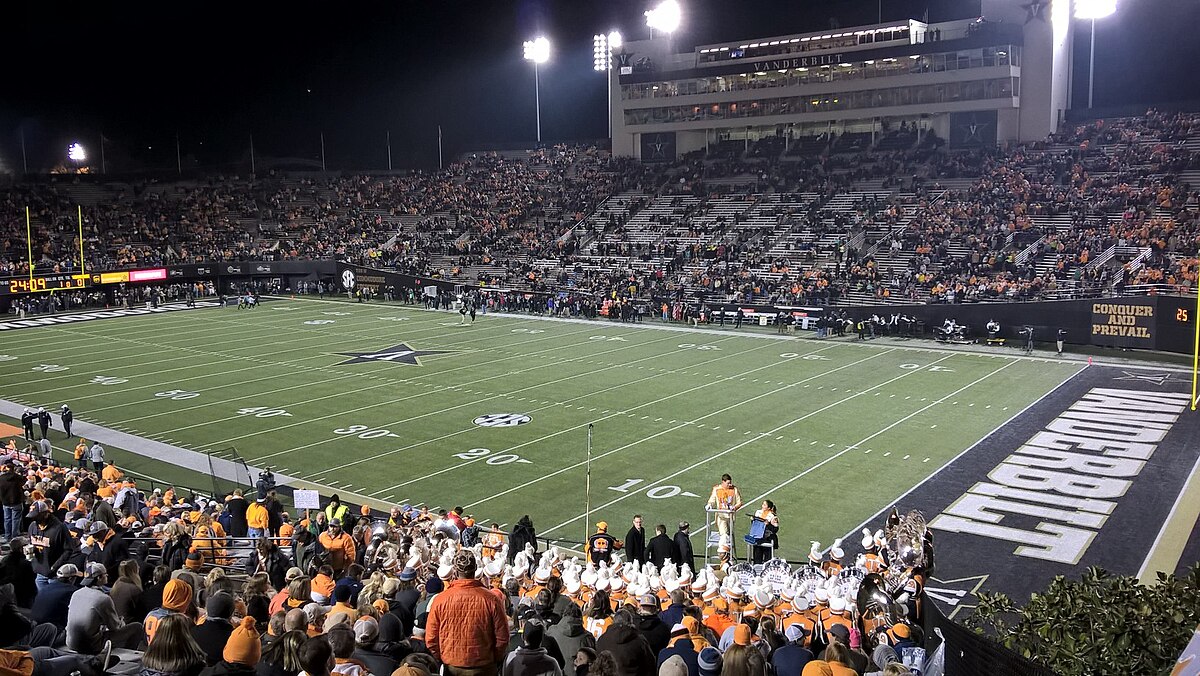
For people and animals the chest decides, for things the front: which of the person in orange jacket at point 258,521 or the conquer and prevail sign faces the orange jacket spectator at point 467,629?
the conquer and prevail sign

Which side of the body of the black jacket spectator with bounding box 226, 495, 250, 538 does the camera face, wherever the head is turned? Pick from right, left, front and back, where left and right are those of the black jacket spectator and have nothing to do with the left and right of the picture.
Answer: back

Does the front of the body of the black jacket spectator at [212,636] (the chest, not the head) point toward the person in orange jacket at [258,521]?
yes

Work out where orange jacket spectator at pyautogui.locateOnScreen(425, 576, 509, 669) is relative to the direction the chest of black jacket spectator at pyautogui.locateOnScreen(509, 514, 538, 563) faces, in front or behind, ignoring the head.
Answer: behind

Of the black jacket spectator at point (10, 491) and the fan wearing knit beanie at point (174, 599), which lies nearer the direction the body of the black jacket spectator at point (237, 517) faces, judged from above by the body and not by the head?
the black jacket spectator

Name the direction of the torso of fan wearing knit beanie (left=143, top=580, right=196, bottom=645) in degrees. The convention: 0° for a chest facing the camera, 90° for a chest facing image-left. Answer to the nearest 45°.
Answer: approximately 180°

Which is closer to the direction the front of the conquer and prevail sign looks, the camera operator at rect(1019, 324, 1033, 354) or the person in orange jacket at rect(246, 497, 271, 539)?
the person in orange jacket

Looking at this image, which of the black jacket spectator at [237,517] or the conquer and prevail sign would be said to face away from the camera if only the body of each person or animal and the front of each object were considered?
the black jacket spectator

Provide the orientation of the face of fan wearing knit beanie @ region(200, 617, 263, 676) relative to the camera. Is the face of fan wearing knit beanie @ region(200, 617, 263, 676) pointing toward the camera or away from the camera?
away from the camera

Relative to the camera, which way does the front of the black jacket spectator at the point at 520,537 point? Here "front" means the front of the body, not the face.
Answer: away from the camera

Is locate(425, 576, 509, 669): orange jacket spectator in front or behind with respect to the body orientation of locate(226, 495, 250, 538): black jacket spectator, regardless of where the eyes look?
behind

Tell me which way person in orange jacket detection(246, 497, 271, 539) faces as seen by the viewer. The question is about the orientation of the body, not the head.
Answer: away from the camera

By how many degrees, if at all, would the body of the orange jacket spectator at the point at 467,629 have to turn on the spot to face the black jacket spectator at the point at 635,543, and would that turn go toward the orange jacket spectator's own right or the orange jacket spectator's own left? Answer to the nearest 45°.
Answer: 0° — they already face them
